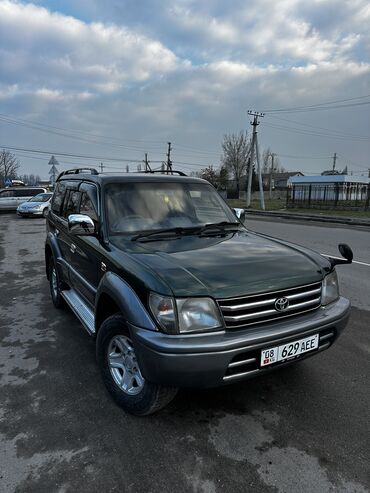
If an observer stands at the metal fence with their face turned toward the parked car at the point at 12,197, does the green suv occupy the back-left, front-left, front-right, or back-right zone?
front-left

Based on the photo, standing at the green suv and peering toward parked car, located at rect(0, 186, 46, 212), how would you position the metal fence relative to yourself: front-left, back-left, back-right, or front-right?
front-right

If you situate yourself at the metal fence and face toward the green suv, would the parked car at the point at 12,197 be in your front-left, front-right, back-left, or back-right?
front-right

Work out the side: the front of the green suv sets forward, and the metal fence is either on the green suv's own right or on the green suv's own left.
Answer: on the green suv's own left

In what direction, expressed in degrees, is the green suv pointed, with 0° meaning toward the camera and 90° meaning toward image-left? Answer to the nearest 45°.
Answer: approximately 315°

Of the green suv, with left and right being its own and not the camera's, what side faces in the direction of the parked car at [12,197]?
back
